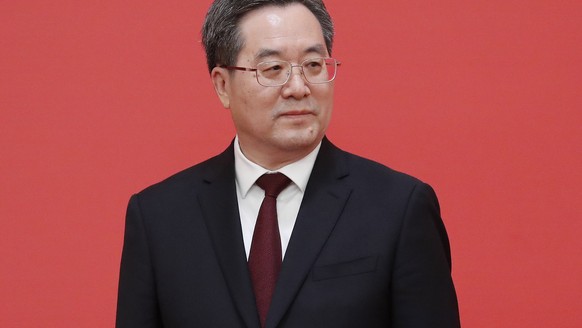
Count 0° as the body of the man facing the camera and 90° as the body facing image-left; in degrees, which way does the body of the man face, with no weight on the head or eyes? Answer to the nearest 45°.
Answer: approximately 0°
